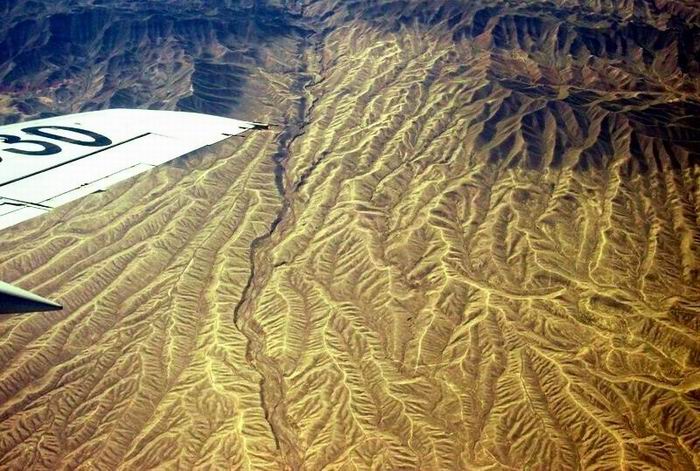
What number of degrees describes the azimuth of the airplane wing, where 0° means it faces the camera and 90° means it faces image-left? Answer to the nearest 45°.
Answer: approximately 135°
